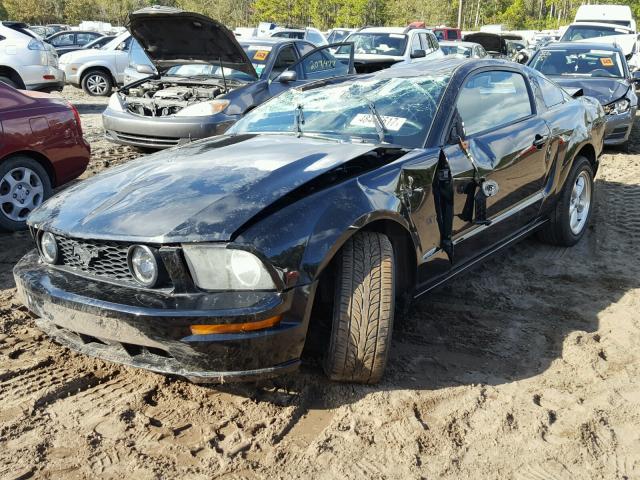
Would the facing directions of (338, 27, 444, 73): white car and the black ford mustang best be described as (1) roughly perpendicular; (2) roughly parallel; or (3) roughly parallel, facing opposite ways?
roughly parallel

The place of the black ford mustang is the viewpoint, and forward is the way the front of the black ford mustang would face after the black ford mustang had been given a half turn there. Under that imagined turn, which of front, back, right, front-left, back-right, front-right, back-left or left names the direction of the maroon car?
left

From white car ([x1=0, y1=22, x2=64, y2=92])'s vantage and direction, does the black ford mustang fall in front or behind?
behind

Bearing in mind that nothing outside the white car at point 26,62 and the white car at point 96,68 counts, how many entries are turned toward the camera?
0

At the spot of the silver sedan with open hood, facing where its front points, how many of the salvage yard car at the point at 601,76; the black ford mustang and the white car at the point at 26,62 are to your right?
1

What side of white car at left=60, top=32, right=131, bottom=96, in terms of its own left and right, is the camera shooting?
left

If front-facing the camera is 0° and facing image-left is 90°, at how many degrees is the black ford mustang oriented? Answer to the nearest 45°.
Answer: approximately 45°

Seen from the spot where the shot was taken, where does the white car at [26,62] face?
facing away from the viewer and to the left of the viewer

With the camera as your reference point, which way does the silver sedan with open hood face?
facing the viewer and to the left of the viewer

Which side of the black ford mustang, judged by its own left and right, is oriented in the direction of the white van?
back

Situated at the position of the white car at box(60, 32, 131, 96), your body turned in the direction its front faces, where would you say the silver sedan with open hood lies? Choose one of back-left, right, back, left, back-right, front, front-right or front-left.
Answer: left

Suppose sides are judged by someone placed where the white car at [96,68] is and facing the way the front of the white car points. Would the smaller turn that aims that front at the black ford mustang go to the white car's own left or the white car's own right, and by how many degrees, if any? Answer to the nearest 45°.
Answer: approximately 90° to the white car's own left

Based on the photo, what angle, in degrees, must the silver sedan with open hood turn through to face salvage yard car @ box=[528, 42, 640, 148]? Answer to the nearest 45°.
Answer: approximately 135° to its left

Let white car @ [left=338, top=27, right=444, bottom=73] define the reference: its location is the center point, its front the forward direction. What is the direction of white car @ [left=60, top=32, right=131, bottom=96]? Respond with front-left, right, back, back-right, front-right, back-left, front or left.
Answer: front-right
